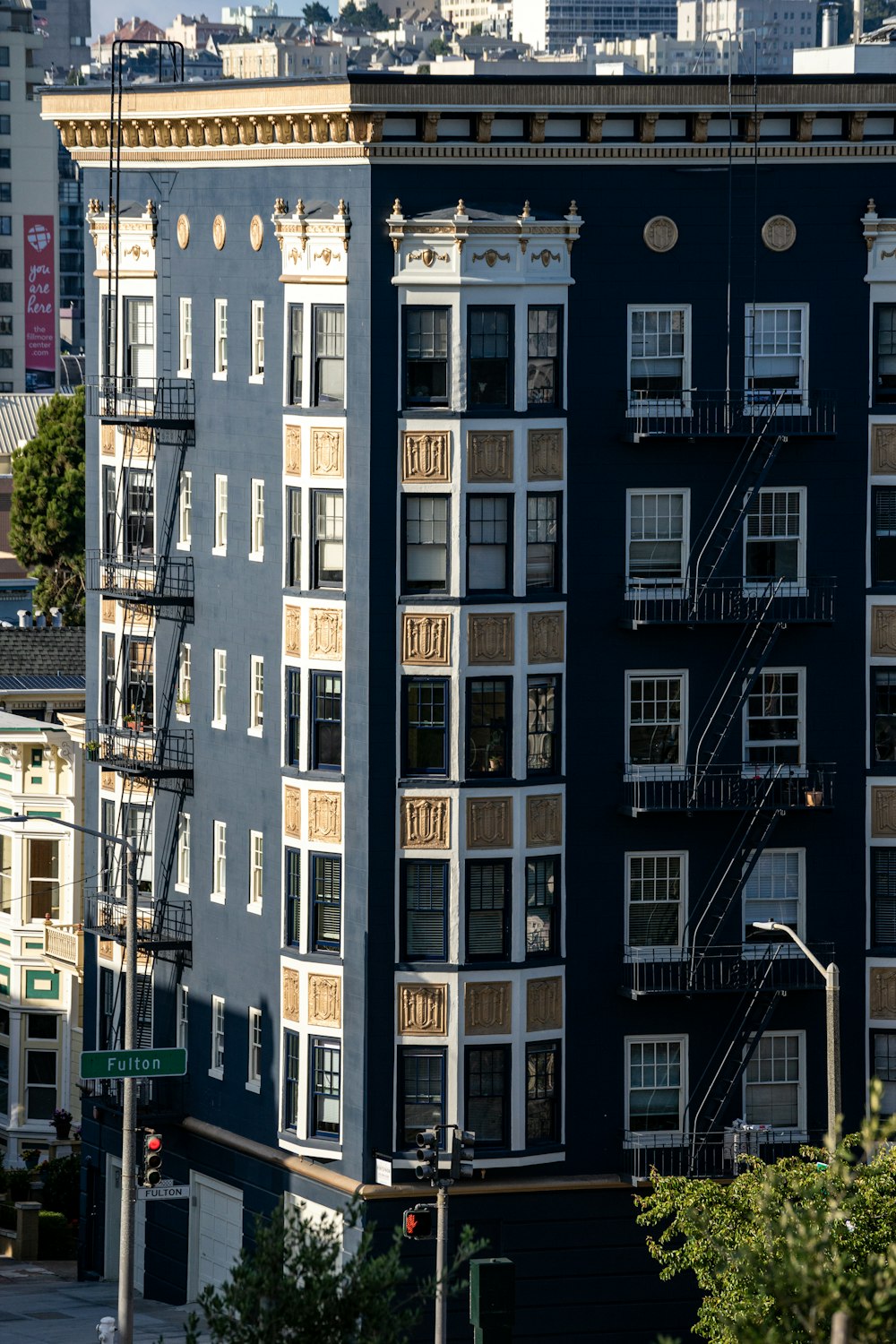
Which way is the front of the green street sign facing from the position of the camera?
facing the viewer
